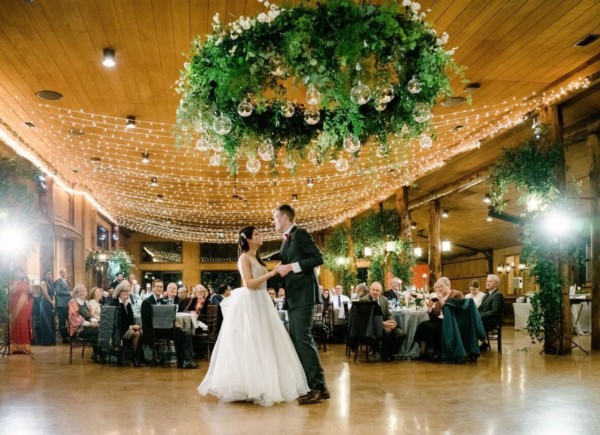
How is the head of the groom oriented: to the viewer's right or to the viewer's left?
to the viewer's left

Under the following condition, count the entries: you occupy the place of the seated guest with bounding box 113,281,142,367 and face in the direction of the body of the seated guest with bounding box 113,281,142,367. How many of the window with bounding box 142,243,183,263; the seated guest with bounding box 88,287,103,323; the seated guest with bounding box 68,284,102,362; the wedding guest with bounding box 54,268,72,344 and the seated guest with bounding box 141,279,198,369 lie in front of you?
1

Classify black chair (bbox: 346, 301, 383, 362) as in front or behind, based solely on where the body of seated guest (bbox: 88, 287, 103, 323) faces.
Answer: in front

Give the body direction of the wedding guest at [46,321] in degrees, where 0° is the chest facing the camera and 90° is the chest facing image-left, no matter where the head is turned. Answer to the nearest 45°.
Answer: approximately 315°

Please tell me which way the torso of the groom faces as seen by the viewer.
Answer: to the viewer's left

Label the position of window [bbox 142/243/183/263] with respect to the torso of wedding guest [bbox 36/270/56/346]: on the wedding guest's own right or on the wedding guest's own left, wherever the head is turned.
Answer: on the wedding guest's own left

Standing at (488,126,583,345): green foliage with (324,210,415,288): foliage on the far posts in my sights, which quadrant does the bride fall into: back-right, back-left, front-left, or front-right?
back-left

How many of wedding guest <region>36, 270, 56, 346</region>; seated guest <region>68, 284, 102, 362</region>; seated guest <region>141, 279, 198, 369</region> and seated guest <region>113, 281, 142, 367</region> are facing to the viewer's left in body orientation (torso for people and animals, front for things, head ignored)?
0

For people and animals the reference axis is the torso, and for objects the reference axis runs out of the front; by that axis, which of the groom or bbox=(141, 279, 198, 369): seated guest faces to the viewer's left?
the groom

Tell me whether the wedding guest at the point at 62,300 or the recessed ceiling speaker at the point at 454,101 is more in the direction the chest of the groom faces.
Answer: the wedding guest

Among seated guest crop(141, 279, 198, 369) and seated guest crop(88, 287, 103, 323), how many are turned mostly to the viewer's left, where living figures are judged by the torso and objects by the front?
0

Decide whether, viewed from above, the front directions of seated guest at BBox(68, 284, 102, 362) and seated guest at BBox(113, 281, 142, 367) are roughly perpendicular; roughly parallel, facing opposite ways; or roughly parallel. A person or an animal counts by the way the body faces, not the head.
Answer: roughly parallel

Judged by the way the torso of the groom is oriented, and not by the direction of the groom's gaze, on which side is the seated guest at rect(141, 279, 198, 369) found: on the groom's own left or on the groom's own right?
on the groom's own right

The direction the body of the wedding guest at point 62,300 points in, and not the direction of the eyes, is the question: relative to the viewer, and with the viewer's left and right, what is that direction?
facing the viewer and to the right of the viewer
